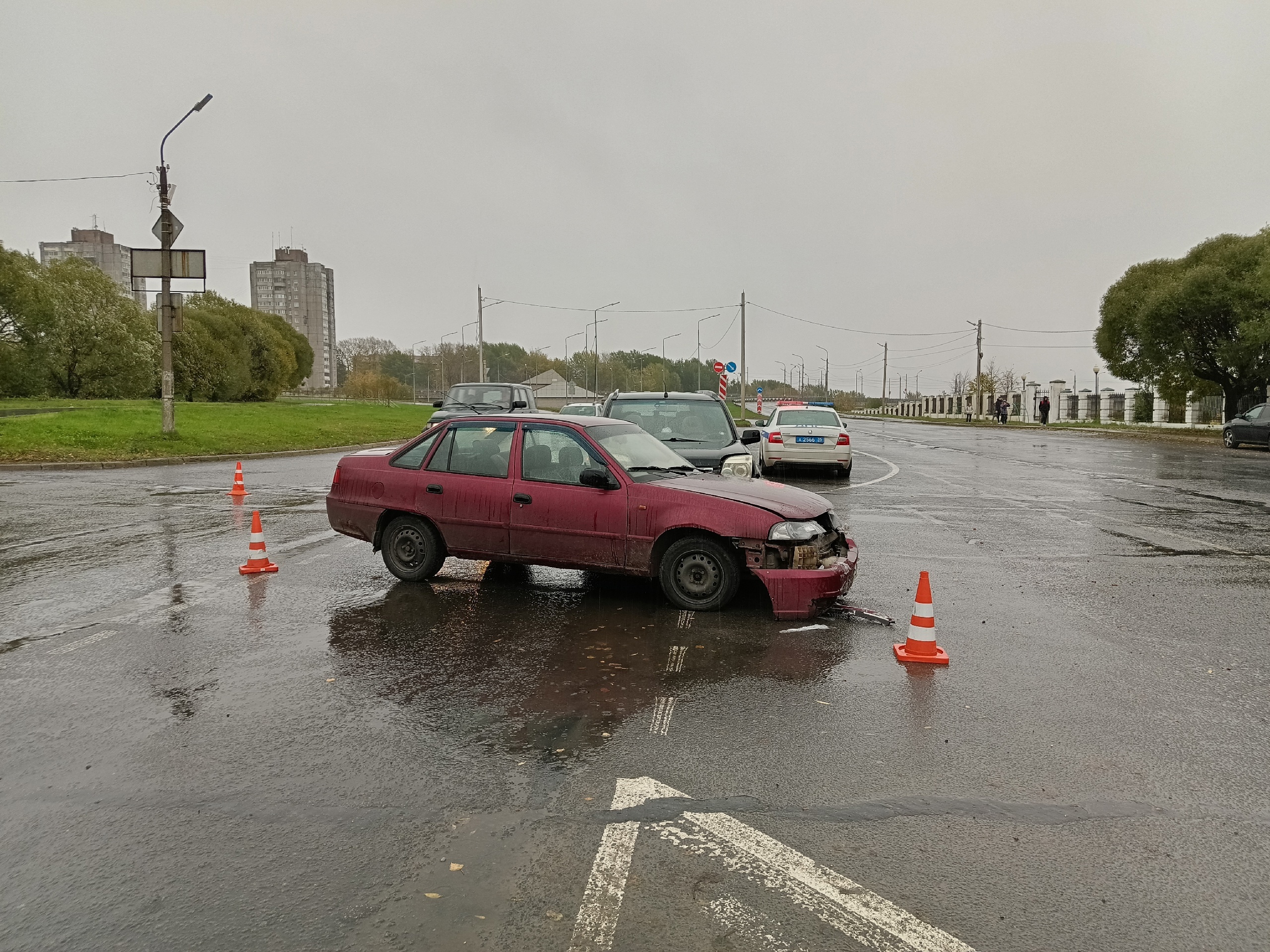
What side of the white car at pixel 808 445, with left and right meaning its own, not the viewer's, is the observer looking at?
back

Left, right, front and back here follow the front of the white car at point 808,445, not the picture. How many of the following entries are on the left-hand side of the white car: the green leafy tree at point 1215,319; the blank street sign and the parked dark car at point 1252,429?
1

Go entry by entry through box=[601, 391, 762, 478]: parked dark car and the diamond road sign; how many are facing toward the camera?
1

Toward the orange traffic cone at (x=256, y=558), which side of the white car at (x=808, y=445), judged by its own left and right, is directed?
back

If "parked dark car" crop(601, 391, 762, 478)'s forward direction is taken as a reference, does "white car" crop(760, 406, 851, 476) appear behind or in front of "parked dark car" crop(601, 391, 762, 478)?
behind

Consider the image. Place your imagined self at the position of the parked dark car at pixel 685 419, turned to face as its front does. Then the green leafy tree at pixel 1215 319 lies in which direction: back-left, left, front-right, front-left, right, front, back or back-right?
back-left

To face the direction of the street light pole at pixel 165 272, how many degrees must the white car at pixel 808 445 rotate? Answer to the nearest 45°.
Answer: approximately 90° to its left

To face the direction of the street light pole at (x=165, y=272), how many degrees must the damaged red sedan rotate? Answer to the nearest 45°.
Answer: approximately 180°

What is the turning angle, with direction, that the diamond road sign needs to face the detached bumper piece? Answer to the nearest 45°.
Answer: approximately 180°

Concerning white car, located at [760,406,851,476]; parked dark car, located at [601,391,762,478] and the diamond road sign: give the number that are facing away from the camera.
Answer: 2

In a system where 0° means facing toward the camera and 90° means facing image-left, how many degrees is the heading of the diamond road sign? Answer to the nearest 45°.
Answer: approximately 180°

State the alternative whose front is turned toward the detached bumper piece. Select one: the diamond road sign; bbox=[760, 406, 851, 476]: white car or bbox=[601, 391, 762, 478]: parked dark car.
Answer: the parked dark car

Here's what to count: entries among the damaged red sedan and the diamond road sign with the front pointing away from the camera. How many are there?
1

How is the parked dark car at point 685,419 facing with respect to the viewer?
toward the camera

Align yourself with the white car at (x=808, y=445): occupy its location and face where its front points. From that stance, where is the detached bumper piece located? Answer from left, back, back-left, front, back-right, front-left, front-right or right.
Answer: back

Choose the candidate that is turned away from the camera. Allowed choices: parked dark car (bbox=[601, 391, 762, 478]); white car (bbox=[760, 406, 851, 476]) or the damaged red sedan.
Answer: the white car

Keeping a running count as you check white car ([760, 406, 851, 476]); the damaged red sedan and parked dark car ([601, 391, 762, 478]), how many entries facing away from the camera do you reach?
1

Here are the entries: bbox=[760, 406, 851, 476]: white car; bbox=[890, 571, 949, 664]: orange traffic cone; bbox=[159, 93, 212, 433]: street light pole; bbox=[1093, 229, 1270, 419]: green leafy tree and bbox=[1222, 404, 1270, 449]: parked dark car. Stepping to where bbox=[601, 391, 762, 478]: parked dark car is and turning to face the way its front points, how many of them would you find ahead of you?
1

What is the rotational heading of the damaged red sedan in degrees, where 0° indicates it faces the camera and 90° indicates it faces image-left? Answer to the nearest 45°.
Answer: approximately 315°

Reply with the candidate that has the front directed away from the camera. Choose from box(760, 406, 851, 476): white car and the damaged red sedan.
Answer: the white car
